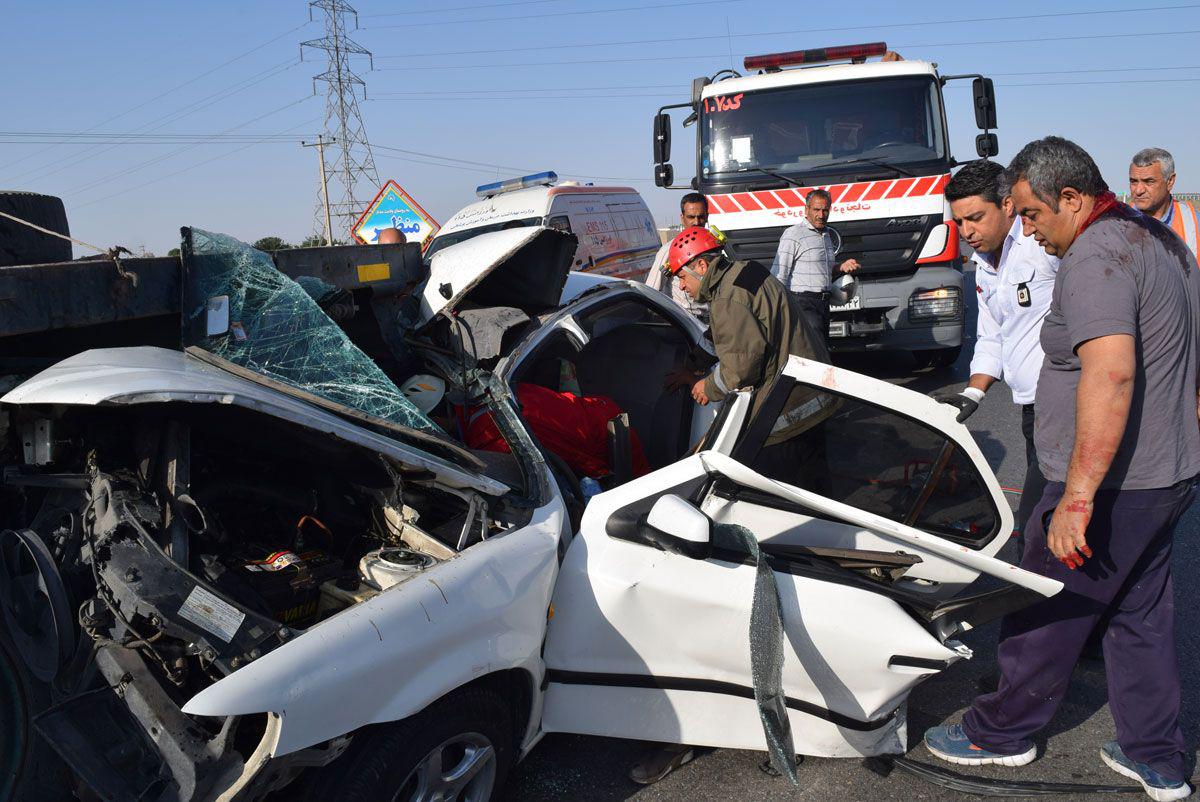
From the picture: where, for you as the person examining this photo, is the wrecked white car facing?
facing the viewer and to the left of the viewer

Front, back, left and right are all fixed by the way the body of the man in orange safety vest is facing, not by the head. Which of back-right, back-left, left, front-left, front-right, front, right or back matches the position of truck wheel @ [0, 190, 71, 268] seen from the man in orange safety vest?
front

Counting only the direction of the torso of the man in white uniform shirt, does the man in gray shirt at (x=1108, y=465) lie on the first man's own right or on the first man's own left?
on the first man's own left

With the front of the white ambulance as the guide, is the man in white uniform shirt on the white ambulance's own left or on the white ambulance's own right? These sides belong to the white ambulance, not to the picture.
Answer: on the white ambulance's own left

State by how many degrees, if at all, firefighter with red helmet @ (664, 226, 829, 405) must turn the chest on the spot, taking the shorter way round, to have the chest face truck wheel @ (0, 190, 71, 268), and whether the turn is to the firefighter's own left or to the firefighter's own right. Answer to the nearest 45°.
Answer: approximately 45° to the firefighter's own left

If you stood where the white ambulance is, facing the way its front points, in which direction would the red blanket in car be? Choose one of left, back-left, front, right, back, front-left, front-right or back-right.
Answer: front-left

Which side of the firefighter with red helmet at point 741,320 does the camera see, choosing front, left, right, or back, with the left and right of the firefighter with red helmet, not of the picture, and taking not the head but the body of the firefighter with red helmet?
left

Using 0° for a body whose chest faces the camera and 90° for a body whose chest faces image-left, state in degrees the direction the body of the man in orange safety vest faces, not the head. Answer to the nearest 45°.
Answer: approximately 45°

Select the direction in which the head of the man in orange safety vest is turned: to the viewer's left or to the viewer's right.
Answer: to the viewer's left

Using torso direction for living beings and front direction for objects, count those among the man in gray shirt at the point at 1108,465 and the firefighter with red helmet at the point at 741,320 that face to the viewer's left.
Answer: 2
